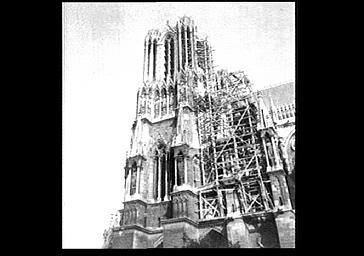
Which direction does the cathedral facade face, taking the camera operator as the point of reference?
facing to the left of the viewer
